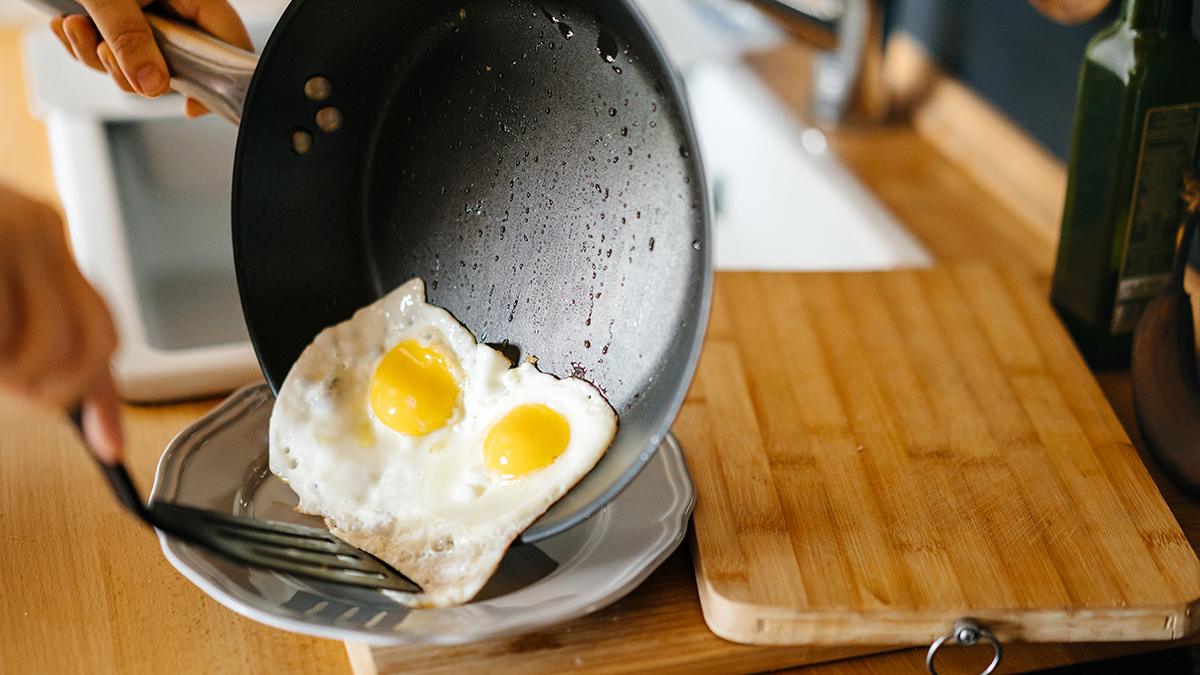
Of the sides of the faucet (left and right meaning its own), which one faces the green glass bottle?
left

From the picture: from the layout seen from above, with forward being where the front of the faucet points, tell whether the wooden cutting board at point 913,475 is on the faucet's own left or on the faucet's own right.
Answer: on the faucet's own left

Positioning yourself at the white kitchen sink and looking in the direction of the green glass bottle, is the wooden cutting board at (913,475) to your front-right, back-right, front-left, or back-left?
front-right

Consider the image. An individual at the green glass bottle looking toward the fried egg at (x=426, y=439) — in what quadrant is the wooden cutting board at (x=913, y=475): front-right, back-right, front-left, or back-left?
front-left
